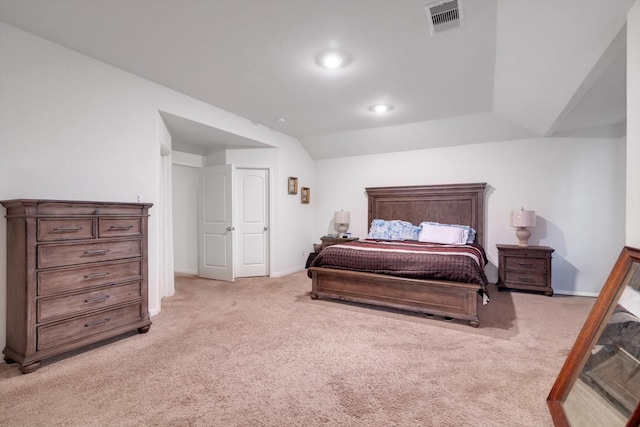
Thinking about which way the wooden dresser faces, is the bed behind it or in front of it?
in front

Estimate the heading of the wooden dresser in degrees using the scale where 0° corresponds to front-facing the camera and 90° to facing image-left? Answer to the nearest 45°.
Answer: approximately 315°

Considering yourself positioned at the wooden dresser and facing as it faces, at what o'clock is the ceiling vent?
The ceiling vent is roughly at 12 o'clock from the wooden dresser.

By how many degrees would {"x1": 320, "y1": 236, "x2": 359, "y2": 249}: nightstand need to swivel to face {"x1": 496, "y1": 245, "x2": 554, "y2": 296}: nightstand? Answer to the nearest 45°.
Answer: approximately 90° to its left

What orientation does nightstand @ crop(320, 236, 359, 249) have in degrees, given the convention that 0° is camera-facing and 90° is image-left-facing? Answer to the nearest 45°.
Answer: approximately 0°

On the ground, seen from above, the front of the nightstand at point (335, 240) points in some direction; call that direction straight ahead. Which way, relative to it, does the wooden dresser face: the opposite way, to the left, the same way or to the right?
to the left

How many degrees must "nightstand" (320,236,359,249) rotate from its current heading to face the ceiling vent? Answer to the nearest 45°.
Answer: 0° — it already faces it

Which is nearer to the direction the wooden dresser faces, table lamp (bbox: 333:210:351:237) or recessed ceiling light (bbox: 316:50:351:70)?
the recessed ceiling light

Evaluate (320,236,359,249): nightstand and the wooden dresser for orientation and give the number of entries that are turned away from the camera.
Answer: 0
